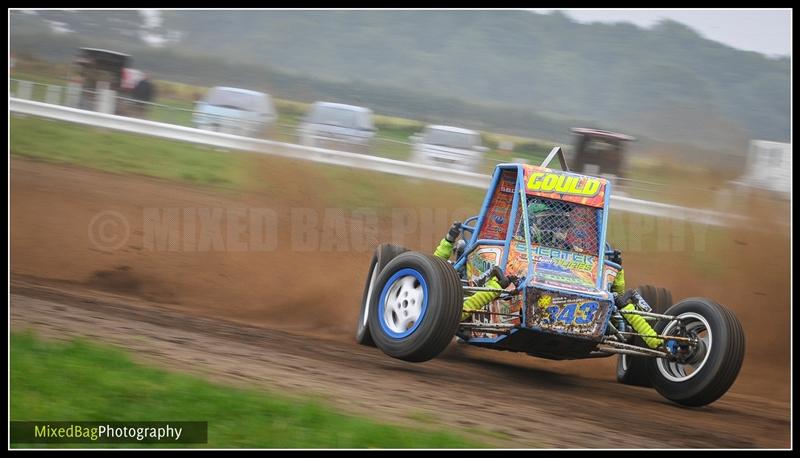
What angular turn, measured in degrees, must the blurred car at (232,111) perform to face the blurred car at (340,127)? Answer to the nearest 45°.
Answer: approximately 135° to its left

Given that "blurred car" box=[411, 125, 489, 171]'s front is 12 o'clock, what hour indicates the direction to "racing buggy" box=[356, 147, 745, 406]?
The racing buggy is roughly at 12 o'clock from the blurred car.

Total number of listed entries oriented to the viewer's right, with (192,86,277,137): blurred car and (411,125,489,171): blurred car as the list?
0

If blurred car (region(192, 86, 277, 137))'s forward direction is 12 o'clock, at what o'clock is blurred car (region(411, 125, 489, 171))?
blurred car (region(411, 125, 489, 171)) is roughly at 8 o'clock from blurred car (region(192, 86, 277, 137)).

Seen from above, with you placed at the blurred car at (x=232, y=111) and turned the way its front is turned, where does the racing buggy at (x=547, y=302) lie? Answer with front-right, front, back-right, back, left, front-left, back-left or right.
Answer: front-left

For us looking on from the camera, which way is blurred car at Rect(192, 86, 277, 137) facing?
facing the viewer and to the left of the viewer

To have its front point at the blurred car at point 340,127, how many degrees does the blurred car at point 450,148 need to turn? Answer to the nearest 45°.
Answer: approximately 90° to its right

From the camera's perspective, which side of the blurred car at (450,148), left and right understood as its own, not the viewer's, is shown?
front

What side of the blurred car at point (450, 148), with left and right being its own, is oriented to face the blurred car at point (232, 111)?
right

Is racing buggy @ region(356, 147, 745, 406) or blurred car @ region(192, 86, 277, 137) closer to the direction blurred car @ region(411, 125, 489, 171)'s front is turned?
the racing buggy
